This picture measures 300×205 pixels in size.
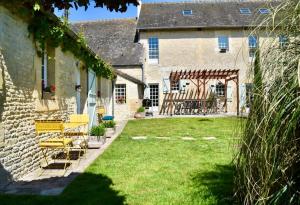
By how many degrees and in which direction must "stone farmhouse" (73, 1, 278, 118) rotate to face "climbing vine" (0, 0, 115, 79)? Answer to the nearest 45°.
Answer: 0° — it already faces it

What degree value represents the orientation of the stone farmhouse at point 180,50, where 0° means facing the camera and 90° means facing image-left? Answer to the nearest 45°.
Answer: approximately 0°

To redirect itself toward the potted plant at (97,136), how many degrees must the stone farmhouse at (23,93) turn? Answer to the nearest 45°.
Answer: approximately 45° to its left

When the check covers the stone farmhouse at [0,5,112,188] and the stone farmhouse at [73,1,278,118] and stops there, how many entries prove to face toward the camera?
1

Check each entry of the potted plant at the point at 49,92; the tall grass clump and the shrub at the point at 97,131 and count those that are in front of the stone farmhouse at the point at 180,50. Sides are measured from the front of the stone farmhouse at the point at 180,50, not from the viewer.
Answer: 3

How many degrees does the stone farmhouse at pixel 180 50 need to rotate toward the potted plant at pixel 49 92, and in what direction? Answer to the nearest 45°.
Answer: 0° — it already faces it

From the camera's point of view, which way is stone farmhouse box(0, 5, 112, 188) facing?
to the viewer's right

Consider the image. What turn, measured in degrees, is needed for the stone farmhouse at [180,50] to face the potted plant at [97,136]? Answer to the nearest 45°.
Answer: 0° — it already faces it
